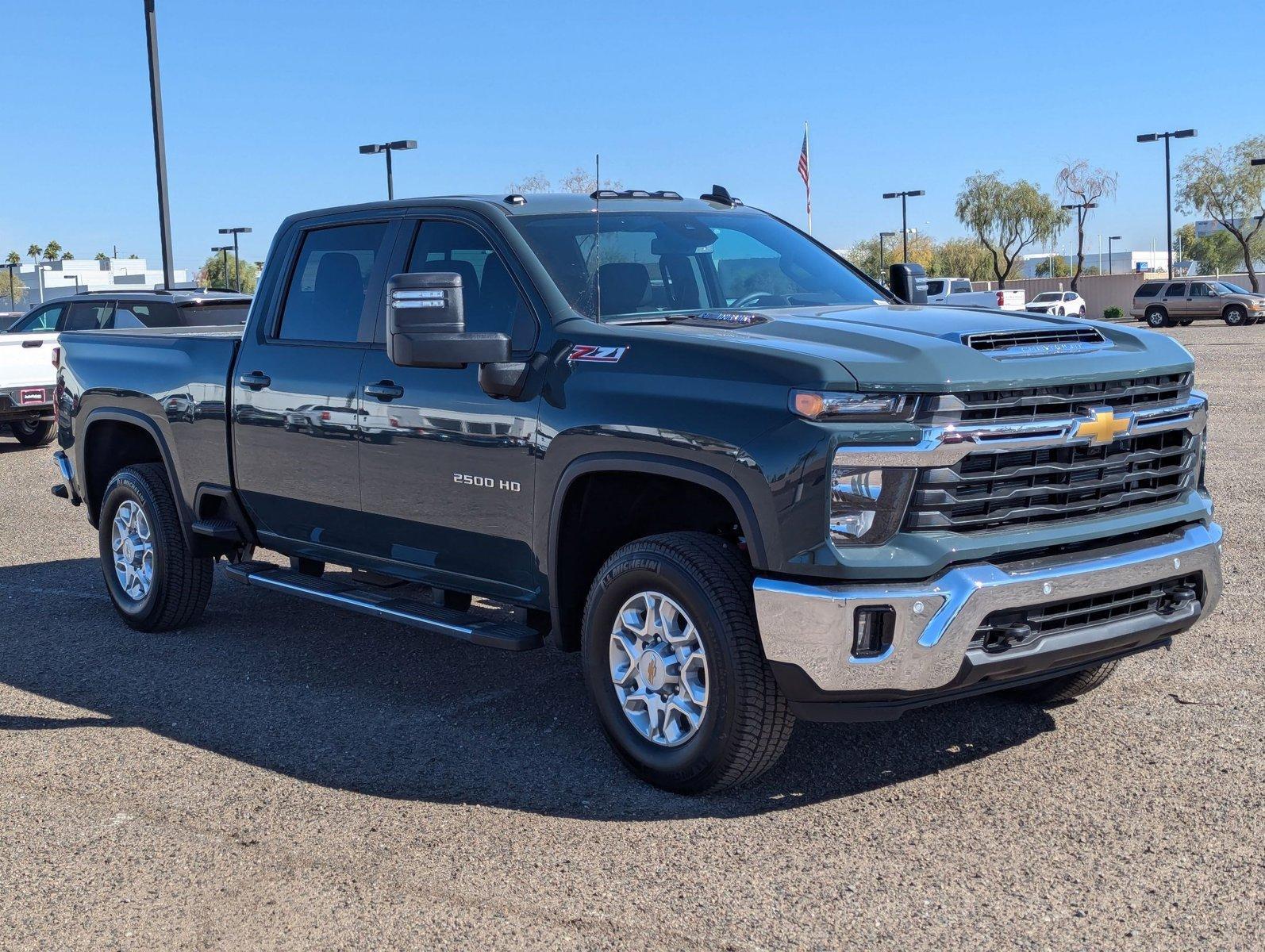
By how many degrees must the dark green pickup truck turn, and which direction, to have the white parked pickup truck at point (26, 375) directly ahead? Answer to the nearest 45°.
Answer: approximately 180°

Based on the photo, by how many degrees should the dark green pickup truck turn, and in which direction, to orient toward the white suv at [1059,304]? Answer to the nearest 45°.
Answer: approximately 135° to its left

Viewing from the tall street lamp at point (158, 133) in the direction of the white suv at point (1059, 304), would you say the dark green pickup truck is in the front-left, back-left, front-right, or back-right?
back-right

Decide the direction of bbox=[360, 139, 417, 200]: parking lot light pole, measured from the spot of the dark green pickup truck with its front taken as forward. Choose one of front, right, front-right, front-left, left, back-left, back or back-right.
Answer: back-left

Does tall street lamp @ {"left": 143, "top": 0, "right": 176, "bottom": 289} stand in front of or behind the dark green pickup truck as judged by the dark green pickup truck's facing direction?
behind

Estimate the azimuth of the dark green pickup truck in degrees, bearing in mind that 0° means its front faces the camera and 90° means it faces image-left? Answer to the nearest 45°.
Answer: approximately 315°
